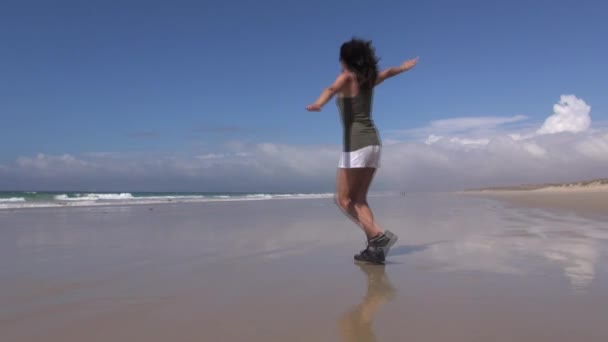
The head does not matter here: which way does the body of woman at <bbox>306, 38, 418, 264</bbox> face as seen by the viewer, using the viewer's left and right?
facing away from the viewer and to the left of the viewer
